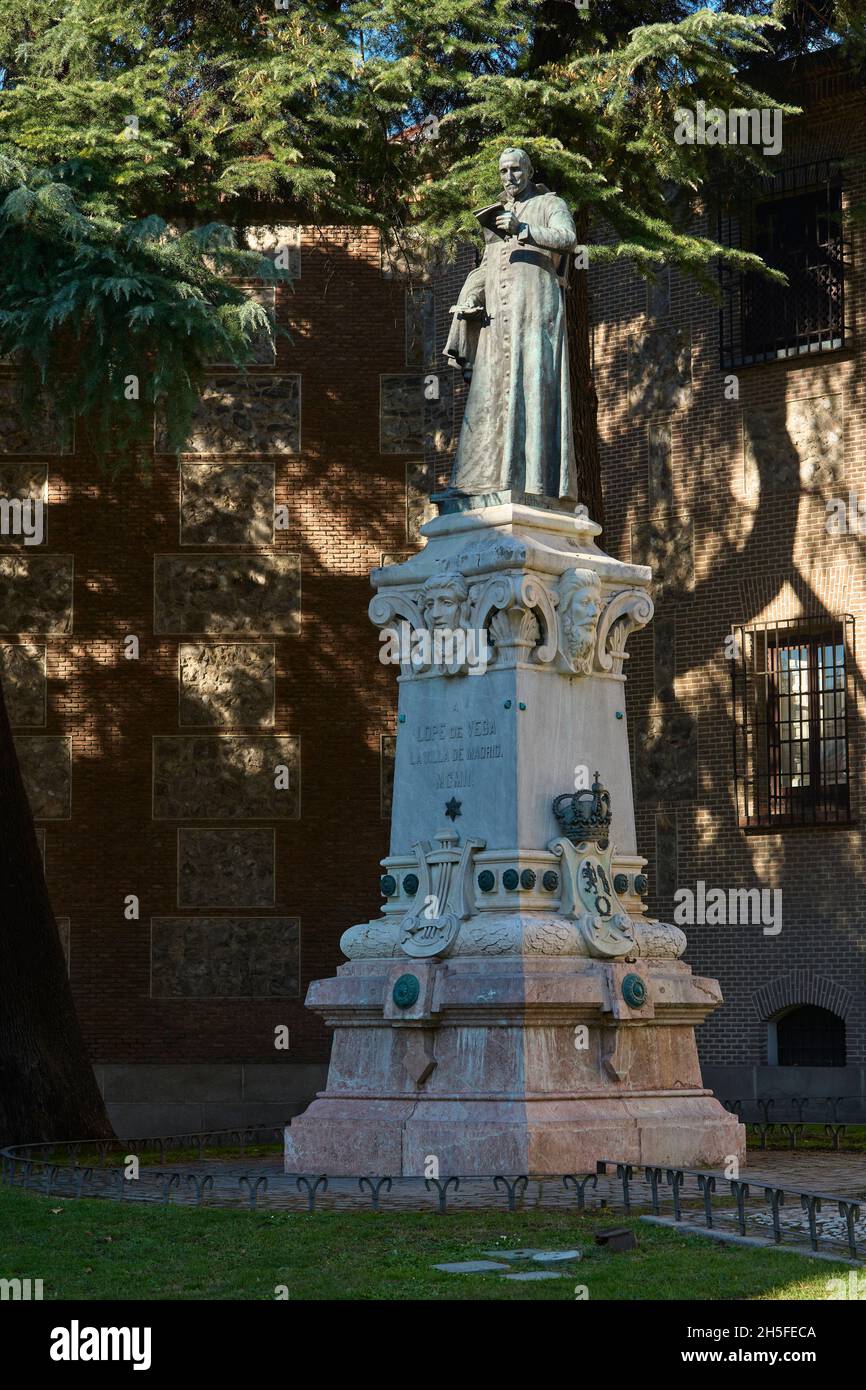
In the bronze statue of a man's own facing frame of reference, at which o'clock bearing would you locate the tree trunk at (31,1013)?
The tree trunk is roughly at 3 o'clock from the bronze statue of a man.

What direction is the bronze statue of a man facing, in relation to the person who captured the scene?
facing the viewer and to the left of the viewer
